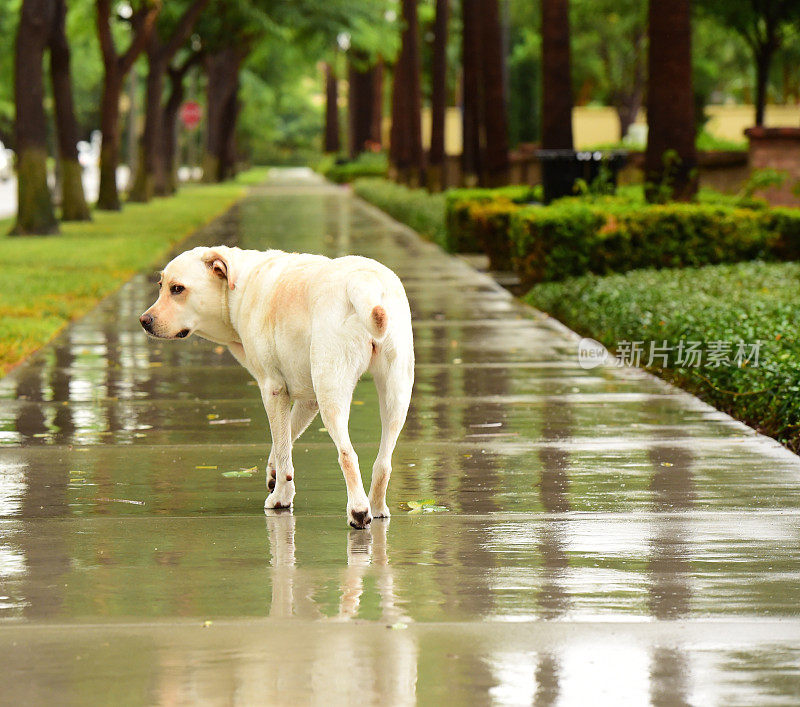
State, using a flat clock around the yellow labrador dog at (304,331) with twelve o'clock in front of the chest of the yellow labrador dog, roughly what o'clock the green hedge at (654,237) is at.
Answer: The green hedge is roughly at 2 o'clock from the yellow labrador dog.

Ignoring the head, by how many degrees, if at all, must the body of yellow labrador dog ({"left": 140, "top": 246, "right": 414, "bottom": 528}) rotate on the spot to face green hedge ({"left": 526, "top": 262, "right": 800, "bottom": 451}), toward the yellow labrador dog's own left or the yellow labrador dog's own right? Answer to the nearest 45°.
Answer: approximately 90° to the yellow labrador dog's own right

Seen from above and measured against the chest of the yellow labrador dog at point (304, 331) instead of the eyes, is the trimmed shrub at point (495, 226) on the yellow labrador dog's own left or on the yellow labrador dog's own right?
on the yellow labrador dog's own right

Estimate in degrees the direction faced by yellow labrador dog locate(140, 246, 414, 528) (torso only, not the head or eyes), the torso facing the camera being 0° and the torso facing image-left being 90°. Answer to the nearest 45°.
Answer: approximately 135°

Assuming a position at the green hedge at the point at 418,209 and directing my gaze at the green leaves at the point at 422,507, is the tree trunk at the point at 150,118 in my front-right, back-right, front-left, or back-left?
back-right
